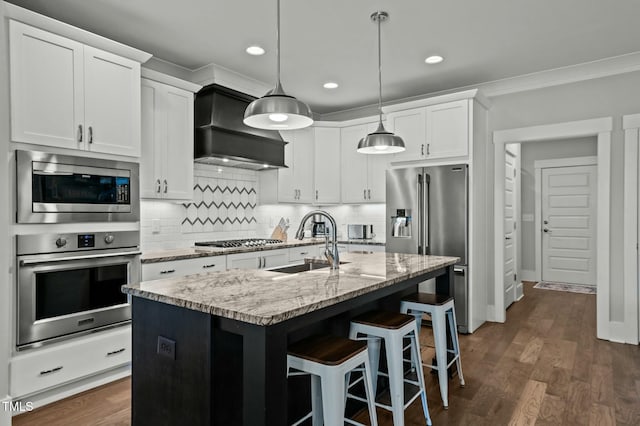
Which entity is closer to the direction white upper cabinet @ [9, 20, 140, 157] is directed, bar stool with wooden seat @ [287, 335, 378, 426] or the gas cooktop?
the bar stool with wooden seat

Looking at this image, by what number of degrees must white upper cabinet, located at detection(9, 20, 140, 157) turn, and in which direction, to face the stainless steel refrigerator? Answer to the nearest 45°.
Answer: approximately 45° to its left

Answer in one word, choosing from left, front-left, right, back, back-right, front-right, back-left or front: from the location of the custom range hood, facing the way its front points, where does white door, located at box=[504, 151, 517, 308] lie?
front-left

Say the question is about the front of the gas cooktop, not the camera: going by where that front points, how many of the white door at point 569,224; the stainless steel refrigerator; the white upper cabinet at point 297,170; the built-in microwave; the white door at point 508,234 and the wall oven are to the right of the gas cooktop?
2

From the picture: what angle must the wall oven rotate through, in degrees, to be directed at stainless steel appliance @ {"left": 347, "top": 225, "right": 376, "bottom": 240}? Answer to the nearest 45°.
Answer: approximately 45° to its left

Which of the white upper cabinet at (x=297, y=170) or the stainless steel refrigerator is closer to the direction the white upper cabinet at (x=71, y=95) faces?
the stainless steel refrigerator

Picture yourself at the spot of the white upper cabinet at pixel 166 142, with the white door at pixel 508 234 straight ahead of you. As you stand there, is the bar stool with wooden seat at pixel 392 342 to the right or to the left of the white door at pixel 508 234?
right

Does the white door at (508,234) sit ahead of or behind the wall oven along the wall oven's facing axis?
ahead
